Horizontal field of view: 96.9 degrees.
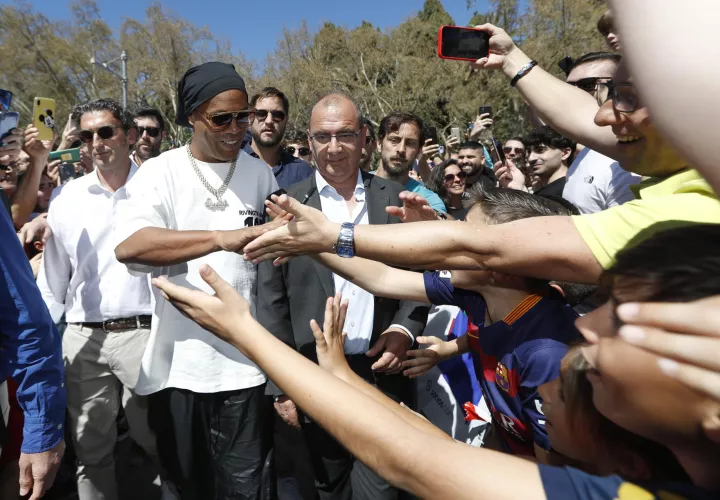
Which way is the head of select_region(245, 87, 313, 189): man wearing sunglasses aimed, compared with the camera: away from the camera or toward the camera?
toward the camera

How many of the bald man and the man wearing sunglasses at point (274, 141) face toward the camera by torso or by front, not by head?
2

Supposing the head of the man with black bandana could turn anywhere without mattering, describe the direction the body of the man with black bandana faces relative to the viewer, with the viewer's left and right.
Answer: facing the viewer and to the right of the viewer

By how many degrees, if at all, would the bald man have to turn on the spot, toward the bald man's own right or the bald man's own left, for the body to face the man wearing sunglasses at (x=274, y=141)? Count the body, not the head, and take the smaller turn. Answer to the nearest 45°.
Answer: approximately 180°

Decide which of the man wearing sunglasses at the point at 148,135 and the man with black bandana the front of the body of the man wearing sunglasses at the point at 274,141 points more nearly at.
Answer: the man with black bandana

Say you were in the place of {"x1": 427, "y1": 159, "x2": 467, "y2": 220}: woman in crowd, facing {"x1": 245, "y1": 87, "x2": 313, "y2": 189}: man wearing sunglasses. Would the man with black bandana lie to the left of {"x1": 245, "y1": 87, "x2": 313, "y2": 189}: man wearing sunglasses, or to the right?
left

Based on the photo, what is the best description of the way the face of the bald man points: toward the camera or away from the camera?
toward the camera

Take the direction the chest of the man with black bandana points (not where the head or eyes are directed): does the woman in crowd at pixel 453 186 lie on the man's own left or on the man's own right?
on the man's own left

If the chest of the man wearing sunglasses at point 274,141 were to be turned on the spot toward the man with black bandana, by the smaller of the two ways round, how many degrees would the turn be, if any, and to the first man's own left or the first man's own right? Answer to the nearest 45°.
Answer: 0° — they already face them

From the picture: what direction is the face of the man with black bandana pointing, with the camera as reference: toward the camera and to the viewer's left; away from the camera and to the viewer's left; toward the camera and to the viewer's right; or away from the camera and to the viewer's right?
toward the camera and to the viewer's right

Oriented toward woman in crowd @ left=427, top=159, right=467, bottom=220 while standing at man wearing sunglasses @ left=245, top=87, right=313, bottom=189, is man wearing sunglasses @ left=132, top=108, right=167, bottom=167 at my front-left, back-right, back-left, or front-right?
back-left

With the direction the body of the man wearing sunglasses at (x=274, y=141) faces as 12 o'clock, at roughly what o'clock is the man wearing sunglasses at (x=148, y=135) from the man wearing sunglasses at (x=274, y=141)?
the man wearing sunglasses at (x=148, y=135) is roughly at 4 o'clock from the man wearing sunglasses at (x=274, y=141).

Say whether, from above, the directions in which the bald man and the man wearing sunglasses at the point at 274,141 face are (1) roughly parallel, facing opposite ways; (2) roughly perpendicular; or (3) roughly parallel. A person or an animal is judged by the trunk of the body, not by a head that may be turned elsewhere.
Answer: roughly parallel

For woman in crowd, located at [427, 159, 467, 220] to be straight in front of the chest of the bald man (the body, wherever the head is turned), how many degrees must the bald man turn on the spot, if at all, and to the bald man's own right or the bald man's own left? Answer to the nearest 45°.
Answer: approximately 135° to the bald man's own left

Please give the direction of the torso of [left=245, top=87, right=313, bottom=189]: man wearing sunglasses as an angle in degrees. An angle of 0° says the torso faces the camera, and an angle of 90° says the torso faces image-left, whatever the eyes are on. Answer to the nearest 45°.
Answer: approximately 0°
